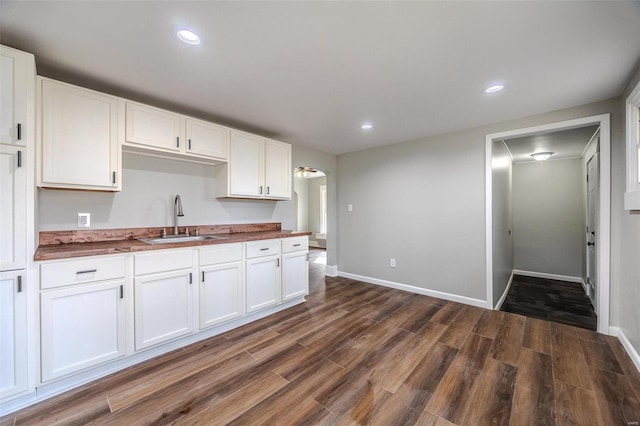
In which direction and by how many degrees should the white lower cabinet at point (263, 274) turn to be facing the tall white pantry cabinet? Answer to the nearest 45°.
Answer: approximately 90° to its right

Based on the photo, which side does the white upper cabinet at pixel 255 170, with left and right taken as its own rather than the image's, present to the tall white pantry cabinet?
right

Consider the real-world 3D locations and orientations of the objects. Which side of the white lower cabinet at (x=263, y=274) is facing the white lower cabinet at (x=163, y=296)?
right

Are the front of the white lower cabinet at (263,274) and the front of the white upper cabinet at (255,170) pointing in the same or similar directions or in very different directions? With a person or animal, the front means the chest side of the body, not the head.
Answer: same or similar directions

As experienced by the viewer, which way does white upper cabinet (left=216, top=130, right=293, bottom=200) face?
facing the viewer and to the right of the viewer

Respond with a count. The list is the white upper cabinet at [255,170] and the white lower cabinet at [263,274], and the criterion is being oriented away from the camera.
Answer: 0

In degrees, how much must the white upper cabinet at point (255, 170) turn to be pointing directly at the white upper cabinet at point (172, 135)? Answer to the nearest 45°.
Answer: approximately 90° to its right

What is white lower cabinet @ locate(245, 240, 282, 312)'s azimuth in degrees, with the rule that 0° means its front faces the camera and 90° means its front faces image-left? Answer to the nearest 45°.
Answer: approximately 315°
